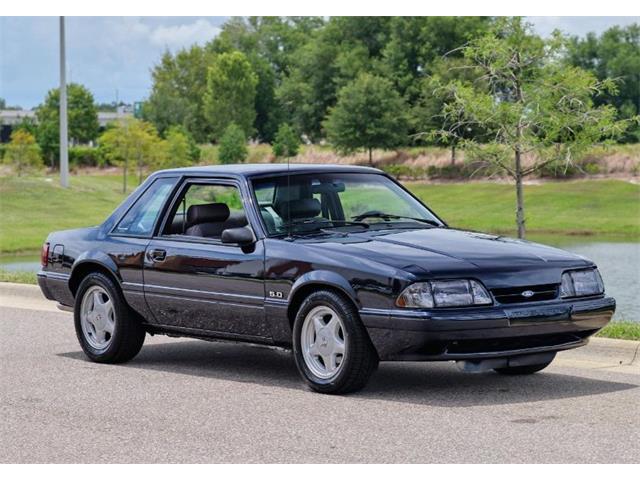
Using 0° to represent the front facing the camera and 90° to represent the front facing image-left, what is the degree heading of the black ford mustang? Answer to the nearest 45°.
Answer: approximately 315°

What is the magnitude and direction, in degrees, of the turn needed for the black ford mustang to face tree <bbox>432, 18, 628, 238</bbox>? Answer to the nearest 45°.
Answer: approximately 135° to its left
